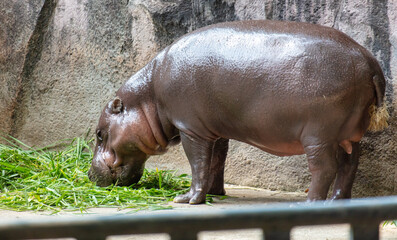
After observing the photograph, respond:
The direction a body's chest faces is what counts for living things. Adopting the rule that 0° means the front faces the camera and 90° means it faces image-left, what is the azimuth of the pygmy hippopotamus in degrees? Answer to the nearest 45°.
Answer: approximately 90°

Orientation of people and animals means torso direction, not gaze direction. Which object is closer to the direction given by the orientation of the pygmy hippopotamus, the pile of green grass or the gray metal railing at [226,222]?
the pile of green grass

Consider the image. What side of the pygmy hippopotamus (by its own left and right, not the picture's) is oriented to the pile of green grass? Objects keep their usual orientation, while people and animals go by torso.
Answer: front
